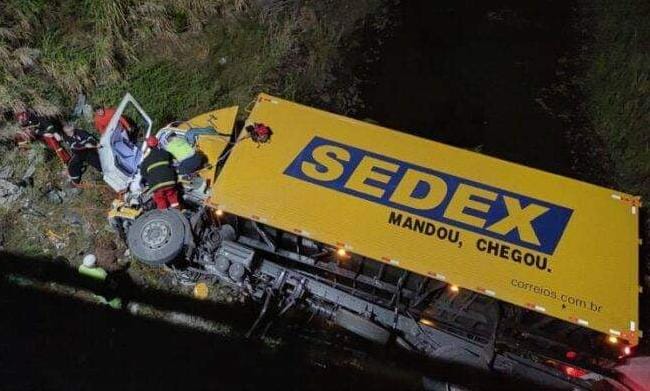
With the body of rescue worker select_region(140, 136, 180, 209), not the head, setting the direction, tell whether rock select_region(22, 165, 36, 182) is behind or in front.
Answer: in front

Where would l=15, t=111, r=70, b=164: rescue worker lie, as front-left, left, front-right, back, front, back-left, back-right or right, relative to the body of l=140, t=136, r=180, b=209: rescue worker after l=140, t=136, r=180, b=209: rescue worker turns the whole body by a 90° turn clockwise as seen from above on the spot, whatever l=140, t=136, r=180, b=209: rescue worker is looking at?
back-left

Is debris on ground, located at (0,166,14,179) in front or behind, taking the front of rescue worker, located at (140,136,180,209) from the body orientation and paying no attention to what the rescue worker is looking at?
in front

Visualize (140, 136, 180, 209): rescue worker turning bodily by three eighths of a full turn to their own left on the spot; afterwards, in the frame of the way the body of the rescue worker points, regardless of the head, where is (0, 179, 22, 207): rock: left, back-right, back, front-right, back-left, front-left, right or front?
right

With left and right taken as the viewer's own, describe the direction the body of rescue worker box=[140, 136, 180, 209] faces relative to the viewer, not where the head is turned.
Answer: facing away from the viewer

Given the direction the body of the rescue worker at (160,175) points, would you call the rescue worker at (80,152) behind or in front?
in front
